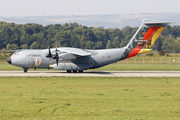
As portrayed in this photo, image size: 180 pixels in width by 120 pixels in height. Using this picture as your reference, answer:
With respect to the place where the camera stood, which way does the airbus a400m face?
facing to the left of the viewer
